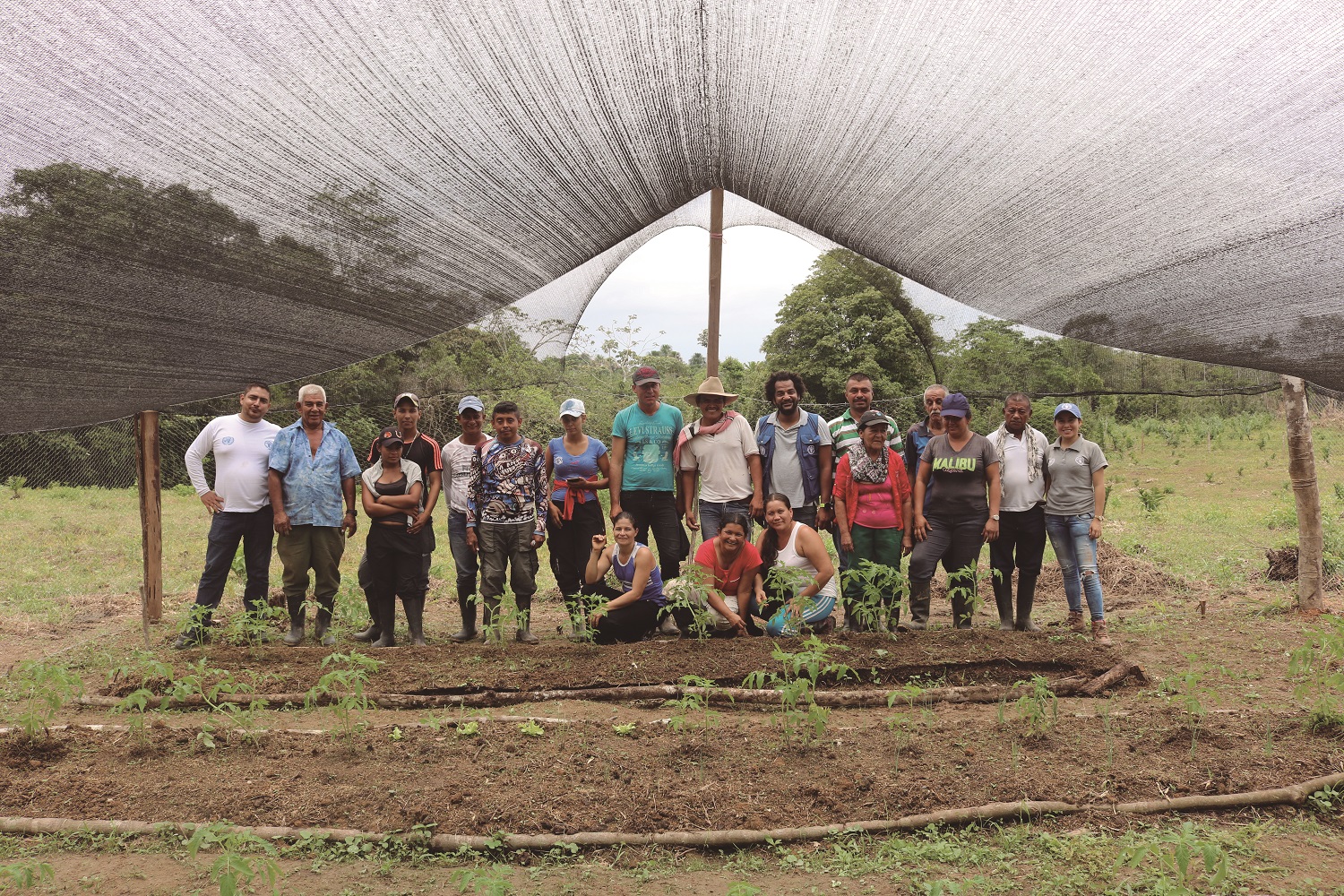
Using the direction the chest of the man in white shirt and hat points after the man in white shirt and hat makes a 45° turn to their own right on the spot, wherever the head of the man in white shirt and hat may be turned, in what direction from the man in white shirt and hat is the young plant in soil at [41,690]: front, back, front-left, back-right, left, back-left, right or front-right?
front

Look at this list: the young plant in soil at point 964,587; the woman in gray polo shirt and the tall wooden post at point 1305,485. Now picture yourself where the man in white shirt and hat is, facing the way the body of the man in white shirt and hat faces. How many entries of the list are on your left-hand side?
3

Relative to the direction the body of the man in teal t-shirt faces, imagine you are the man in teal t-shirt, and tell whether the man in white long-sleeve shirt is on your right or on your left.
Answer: on your right

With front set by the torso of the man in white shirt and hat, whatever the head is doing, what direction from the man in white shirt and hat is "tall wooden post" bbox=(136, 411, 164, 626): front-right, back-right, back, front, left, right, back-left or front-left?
right

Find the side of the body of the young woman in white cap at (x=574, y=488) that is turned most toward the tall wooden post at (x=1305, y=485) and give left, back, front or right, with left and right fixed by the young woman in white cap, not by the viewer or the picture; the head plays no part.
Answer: left

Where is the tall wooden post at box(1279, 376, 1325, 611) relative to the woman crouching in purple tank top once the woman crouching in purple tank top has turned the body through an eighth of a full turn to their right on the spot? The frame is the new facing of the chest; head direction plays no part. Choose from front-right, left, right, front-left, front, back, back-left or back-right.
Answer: back

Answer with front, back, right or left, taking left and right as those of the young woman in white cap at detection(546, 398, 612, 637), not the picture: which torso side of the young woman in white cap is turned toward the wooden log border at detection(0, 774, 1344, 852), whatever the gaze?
front

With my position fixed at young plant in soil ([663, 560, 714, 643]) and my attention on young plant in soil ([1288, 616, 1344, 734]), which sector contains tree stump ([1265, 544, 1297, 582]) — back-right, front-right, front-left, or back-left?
front-left

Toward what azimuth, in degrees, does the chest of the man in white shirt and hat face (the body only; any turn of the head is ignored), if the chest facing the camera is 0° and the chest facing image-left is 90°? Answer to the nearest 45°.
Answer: approximately 0°

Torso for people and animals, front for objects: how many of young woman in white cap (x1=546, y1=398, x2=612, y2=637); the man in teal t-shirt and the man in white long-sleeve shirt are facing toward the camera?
3

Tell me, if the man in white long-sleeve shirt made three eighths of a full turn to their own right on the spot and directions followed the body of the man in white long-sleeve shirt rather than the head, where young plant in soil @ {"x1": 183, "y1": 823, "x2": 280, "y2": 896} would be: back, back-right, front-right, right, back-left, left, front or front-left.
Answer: back-left

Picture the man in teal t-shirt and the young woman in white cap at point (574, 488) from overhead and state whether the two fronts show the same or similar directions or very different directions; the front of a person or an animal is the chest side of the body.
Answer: same or similar directions

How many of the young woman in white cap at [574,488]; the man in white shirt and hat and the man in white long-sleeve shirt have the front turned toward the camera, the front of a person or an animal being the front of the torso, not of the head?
3

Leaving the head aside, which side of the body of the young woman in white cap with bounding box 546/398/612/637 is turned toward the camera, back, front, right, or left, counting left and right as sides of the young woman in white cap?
front

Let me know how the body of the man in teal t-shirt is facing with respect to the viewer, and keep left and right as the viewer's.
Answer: facing the viewer

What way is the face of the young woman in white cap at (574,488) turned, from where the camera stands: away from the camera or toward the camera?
toward the camera

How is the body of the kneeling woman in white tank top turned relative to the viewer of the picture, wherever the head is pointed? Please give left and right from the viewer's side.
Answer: facing the viewer and to the left of the viewer
